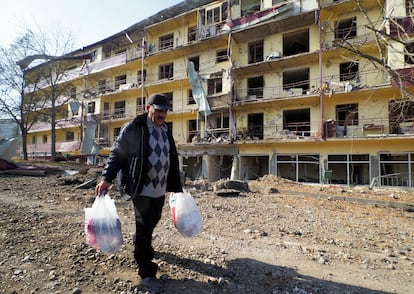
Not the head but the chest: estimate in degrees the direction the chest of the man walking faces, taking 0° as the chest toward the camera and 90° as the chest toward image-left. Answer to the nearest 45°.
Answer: approximately 315°

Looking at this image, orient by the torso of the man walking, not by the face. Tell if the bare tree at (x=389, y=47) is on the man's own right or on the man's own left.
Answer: on the man's own left

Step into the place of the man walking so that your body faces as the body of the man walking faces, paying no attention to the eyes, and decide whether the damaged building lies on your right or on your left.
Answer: on your left
